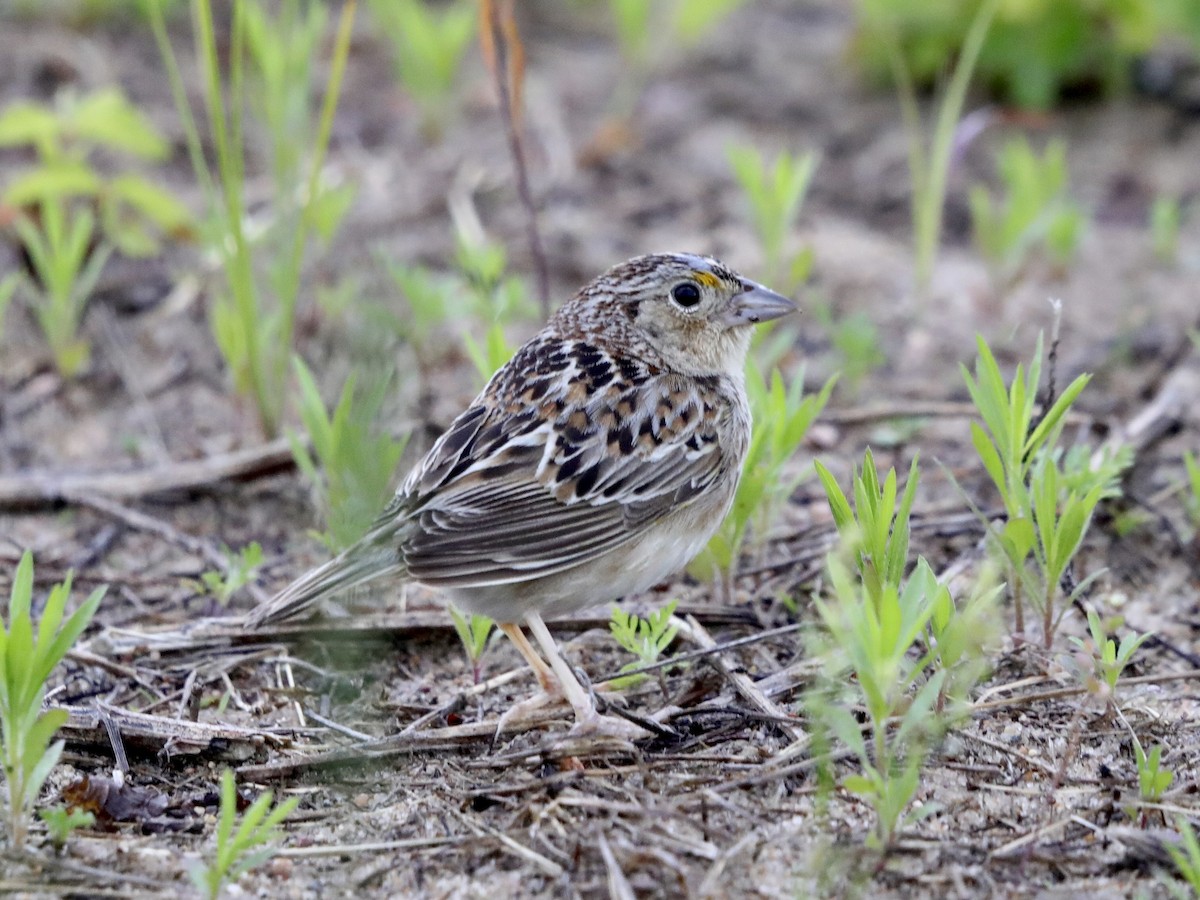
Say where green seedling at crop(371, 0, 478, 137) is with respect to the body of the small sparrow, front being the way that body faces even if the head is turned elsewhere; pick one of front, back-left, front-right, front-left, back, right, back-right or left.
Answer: left

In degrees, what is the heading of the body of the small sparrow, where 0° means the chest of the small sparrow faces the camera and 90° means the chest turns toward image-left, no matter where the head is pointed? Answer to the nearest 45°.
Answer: approximately 270°

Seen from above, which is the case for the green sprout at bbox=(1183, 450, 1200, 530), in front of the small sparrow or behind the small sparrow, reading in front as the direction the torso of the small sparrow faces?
in front

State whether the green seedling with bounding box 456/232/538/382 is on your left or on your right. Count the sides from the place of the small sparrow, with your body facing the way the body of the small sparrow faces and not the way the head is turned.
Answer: on your left

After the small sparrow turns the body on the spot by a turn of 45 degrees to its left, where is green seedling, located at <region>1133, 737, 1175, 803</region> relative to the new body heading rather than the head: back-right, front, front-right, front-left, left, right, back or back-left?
right

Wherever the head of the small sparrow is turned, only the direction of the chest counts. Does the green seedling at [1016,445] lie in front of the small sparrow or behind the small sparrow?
in front

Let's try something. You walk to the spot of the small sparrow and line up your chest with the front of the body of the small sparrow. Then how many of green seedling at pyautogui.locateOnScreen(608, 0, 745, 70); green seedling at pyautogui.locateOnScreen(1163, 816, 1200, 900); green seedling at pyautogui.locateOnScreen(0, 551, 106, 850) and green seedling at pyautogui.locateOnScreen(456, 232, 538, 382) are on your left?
2

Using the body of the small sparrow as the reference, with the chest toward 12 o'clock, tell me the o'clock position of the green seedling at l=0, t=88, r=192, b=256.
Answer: The green seedling is roughly at 8 o'clock from the small sparrow.

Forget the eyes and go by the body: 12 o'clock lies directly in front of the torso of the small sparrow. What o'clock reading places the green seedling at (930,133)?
The green seedling is roughly at 10 o'clock from the small sparrow.

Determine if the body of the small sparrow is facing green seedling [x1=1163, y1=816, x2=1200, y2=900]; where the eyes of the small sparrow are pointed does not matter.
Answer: no

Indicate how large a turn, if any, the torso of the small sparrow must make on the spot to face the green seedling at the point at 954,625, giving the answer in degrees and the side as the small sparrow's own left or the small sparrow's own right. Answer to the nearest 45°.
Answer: approximately 45° to the small sparrow's own right

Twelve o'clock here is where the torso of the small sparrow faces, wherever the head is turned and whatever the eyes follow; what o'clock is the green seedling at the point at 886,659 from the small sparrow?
The green seedling is roughly at 2 o'clock from the small sparrow.

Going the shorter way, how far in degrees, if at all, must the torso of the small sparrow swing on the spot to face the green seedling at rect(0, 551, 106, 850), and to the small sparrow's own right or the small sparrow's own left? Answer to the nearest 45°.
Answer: approximately 135° to the small sparrow's own right

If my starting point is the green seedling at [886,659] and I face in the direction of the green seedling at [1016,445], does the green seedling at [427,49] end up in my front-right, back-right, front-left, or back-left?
front-left
